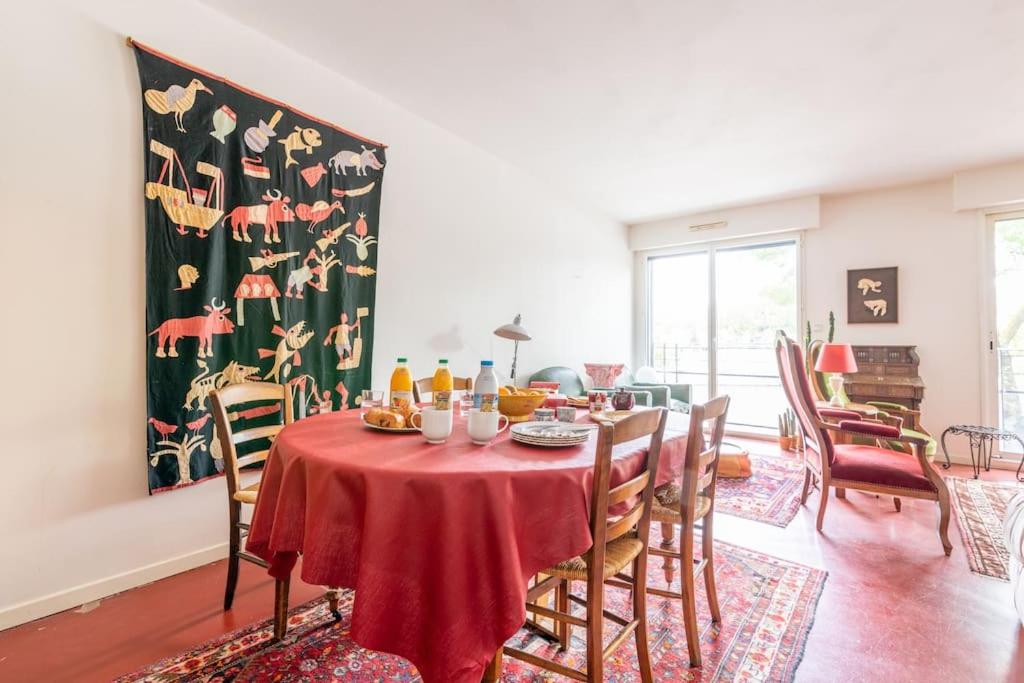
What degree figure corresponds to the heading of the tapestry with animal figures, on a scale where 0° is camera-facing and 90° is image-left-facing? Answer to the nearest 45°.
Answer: approximately 315°

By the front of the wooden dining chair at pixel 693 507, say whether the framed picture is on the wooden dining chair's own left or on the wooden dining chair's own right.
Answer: on the wooden dining chair's own right

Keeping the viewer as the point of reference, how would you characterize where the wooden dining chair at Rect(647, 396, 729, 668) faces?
facing away from the viewer and to the left of the viewer

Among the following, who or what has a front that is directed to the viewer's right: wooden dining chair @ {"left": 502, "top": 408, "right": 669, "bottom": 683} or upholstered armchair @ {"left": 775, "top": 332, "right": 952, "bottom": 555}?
the upholstered armchair

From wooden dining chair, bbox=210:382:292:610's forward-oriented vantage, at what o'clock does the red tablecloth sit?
The red tablecloth is roughly at 1 o'clock from the wooden dining chair.

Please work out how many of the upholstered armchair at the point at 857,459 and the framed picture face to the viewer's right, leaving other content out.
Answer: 1

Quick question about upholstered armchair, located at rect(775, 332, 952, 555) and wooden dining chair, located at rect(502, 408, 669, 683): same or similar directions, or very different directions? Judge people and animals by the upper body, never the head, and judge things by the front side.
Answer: very different directions

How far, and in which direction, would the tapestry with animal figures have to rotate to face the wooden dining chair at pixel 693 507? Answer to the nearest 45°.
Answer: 0° — it already faces it

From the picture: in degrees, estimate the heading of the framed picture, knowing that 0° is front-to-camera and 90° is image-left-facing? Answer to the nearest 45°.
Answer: approximately 0°

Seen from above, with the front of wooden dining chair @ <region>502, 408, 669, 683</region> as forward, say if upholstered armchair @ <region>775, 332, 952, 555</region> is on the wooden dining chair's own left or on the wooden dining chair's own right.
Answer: on the wooden dining chair's own right

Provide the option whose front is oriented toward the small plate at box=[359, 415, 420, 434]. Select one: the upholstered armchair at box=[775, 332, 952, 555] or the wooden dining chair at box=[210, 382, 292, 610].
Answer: the wooden dining chair
